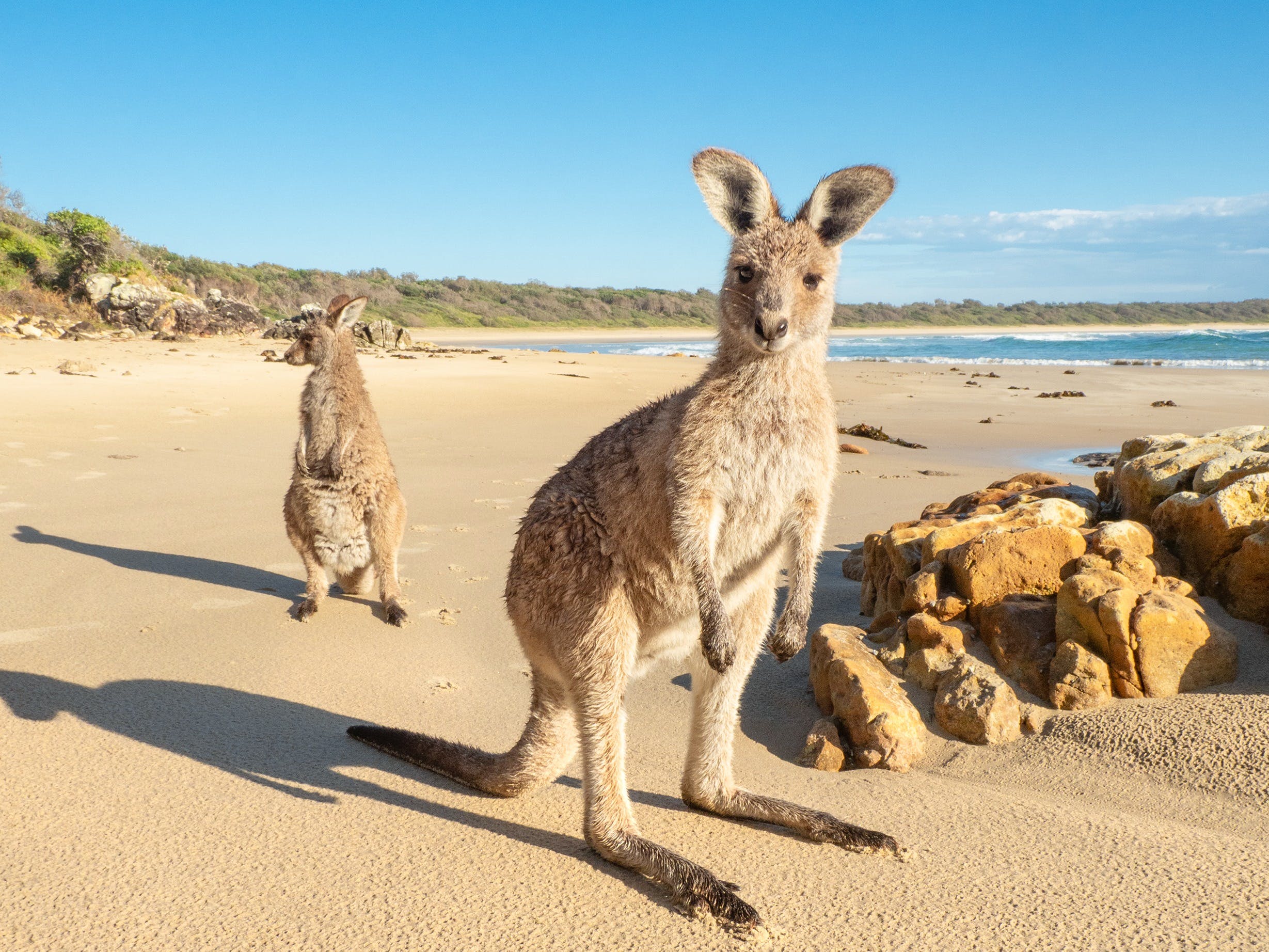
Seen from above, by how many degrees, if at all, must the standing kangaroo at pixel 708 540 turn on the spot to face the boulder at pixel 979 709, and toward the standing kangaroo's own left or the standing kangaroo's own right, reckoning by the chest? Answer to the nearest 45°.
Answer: approximately 90° to the standing kangaroo's own left

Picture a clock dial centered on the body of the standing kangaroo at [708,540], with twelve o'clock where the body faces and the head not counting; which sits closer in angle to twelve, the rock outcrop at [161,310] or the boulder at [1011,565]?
the boulder

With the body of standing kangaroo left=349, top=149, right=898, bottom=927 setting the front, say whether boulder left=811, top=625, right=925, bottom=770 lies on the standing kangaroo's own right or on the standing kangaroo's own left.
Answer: on the standing kangaroo's own left

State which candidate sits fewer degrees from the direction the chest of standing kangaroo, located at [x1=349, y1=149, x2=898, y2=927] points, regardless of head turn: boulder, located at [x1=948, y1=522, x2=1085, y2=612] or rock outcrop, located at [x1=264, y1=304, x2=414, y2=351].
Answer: the boulder

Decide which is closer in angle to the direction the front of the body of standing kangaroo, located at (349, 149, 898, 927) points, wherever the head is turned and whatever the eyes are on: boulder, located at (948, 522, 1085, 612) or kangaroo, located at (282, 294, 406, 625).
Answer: the boulder

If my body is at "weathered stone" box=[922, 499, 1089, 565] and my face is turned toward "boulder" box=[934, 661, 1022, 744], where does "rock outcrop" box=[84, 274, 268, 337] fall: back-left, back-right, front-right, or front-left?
back-right

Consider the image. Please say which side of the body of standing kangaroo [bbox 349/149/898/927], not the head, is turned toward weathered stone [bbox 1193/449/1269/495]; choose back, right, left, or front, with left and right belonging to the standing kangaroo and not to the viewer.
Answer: left

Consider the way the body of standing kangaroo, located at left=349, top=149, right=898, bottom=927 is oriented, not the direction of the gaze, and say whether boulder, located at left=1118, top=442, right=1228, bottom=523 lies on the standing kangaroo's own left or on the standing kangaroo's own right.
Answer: on the standing kangaroo's own left

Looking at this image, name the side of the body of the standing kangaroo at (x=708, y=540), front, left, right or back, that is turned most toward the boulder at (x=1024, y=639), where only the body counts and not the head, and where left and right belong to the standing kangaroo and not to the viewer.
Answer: left

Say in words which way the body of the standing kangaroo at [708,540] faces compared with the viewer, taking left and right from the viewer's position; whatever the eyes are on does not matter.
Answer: facing the viewer and to the right of the viewer

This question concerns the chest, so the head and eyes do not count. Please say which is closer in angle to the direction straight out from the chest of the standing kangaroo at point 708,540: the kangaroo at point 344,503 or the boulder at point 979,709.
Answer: the boulder

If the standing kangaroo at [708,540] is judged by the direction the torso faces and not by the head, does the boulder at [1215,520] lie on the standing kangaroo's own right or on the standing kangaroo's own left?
on the standing kangaroo's own left
